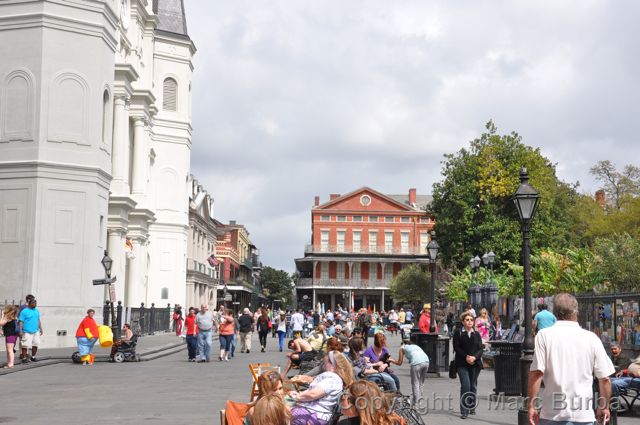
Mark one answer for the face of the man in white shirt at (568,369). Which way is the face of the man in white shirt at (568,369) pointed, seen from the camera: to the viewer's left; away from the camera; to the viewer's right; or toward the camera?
away from the camera

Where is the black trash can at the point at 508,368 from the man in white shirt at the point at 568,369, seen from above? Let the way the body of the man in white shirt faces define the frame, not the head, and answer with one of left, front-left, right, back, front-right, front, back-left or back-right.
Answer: front

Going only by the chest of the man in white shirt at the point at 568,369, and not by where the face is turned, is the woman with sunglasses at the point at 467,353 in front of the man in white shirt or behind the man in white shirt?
in front

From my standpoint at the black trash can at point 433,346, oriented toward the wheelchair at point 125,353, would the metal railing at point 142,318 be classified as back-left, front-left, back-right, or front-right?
front-right

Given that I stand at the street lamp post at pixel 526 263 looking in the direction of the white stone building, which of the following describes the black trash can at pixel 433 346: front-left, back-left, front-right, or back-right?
front-right

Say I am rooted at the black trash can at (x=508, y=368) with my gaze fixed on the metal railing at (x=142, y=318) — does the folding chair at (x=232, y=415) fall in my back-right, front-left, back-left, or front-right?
back-left

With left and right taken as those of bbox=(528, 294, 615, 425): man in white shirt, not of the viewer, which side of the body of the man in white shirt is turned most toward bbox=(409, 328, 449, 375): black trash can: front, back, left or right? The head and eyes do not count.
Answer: front

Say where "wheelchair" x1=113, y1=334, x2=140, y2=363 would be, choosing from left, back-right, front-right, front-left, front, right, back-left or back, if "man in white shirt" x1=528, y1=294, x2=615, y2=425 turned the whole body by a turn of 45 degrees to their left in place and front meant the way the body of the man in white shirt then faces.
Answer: front

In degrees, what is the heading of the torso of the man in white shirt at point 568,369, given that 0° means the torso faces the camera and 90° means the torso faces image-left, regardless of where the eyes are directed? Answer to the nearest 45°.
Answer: approximately 180°

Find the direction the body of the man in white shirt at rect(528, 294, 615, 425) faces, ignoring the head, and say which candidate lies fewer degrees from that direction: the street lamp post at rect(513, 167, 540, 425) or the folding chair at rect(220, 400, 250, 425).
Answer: the street lamp post

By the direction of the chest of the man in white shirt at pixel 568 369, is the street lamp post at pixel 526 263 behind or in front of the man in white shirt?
in front

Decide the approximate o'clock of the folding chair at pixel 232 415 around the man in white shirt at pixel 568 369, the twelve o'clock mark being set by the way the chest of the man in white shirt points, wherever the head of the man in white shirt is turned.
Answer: The folding chair is roughly at 10 o'clock from the man in white shirt.
